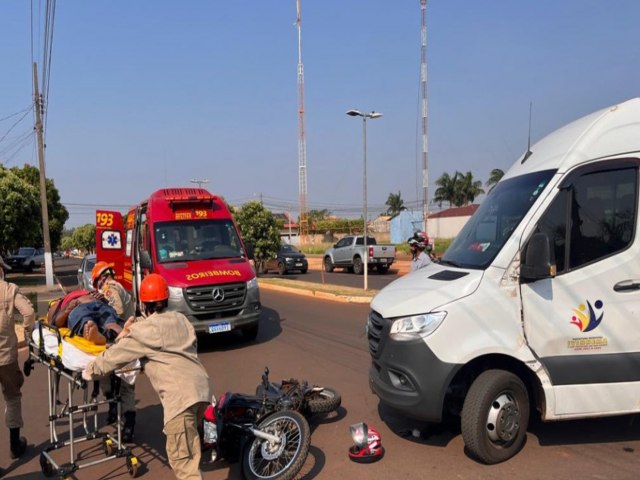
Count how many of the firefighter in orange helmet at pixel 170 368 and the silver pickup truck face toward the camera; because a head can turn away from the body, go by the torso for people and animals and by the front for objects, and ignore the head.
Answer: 0

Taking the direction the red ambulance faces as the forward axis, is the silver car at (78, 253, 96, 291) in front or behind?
behind

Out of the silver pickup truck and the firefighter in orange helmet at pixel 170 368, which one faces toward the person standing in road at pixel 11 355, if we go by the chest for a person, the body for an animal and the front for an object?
the firefighter in orange helmet

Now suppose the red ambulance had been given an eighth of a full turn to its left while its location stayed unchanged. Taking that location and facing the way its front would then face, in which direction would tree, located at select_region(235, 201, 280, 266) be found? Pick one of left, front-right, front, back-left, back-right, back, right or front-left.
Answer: left

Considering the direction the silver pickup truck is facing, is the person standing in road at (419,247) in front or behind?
behind

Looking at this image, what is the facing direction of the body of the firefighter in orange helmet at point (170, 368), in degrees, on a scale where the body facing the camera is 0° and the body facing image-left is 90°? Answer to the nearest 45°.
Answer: approximately 135°

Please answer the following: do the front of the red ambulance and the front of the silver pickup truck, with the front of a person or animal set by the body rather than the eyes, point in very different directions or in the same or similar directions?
very different directions

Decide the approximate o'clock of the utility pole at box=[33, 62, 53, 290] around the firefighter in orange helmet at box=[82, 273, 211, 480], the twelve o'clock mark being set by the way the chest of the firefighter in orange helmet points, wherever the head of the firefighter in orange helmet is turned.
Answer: The utility pole is roughly at 1 o'clock from the firefighter in orange helmet.

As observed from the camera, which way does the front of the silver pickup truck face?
facing away from the viewer and to the left of the viewer

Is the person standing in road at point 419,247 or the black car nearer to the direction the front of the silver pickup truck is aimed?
the black car

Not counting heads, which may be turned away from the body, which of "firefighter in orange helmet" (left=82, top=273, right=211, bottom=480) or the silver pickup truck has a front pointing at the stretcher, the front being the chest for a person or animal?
the firefighter in orange helmet

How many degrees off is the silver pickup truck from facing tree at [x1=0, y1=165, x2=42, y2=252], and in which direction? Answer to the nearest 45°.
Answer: approximately 45° to its left
